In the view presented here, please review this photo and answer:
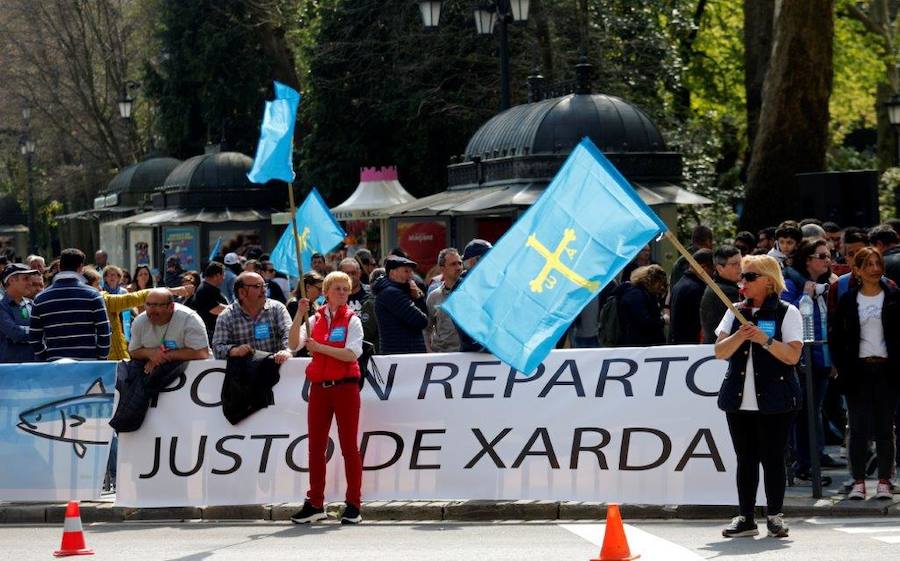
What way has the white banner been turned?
toward the camera

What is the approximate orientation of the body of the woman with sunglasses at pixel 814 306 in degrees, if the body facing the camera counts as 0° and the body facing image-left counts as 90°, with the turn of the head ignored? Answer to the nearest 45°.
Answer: approximately 315°

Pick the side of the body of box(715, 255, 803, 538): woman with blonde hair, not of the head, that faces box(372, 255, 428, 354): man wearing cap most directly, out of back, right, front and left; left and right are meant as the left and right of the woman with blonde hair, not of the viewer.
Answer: right

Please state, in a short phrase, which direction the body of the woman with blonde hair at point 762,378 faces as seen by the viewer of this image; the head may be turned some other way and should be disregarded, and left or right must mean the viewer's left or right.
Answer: facing the viewer and to the left of the viewer

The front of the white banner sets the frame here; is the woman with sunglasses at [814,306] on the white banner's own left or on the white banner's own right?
on the white banner's own left

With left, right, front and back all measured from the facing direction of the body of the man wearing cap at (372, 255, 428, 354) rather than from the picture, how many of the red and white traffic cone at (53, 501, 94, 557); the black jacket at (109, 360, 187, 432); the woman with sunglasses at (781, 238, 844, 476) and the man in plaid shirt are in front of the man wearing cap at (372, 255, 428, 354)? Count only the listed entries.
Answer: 1

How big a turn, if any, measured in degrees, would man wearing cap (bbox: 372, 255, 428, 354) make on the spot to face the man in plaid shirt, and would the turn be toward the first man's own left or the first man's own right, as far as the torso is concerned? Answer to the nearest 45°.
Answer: approximately 135° to the first man's own right

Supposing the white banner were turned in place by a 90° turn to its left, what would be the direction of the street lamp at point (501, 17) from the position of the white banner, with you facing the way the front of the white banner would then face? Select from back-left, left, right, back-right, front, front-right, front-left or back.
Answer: left

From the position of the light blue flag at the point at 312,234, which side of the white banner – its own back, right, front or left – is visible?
back

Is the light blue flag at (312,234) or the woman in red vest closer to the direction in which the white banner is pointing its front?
the woman in red vest
